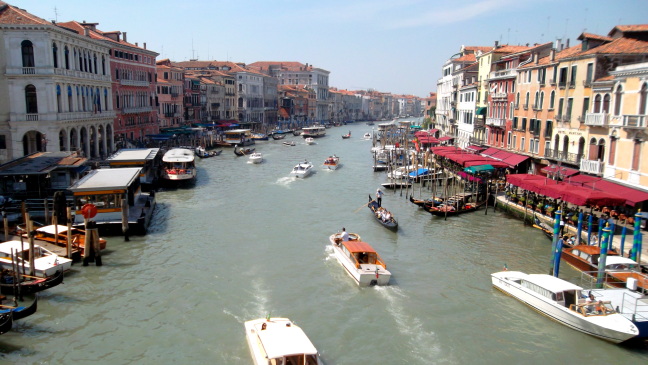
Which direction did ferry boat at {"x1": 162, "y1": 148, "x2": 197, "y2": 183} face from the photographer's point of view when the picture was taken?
facing the viewer

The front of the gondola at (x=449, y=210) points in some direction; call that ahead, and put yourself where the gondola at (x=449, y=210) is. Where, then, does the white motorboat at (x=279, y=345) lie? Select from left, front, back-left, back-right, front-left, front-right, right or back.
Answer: left

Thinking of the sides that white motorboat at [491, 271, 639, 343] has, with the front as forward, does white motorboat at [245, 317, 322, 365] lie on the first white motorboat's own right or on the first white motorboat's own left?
on the first white motorboat's own right

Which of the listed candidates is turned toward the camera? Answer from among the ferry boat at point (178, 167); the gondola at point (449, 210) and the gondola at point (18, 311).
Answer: the ferry boat

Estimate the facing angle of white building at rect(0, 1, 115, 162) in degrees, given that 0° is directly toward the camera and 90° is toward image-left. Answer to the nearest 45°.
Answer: approximately 315°

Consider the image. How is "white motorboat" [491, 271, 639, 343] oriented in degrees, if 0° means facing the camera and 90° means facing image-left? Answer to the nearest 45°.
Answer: approximately 315°

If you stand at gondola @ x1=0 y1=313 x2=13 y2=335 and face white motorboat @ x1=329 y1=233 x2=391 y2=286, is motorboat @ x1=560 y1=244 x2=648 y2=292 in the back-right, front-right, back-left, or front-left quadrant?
front-right

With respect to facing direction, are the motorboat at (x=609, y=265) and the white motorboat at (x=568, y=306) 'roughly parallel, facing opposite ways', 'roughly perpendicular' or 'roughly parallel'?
roughly parallel

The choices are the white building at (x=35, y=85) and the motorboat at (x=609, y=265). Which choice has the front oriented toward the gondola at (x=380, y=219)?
the white building

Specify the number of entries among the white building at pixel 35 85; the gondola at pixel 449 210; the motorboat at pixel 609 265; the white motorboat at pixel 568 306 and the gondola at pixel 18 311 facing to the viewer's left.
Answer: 1

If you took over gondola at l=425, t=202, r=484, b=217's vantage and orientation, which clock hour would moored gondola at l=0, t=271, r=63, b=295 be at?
The moored gondola is roughly at 10 o'clock from the gondola.

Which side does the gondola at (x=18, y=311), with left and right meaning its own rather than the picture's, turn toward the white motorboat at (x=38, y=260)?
left

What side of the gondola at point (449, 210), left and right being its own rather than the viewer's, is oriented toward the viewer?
left

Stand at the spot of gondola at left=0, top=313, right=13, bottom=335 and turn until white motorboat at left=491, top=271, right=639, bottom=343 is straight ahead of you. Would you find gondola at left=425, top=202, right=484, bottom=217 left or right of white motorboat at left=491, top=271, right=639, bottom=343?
left
